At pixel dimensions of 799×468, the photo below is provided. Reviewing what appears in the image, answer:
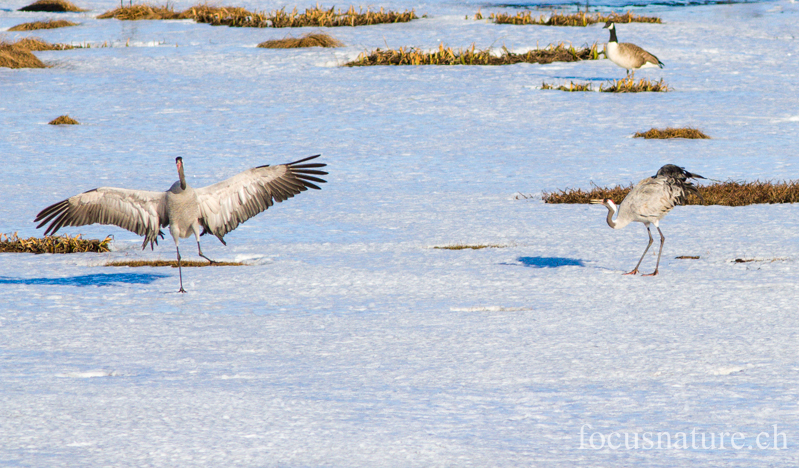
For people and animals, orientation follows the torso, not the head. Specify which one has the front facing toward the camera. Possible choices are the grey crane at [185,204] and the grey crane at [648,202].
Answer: the grey crane at [185,204]

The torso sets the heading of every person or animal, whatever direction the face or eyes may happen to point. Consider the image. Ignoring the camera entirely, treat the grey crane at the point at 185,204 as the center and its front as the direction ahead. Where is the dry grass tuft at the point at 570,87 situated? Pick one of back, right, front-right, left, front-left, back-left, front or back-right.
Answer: back-left

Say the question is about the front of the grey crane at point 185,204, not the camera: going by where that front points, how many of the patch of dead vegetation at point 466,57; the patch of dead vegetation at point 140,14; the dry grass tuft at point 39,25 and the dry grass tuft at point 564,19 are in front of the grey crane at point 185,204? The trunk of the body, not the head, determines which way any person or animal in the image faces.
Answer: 0

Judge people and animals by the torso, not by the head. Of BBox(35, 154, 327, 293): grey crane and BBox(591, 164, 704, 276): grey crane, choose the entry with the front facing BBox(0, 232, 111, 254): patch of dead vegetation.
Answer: BBox(591, 164, 704, 276): grey crane

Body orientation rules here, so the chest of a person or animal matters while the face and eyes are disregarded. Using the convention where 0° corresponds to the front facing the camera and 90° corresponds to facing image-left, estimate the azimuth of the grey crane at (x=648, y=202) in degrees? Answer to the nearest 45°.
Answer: approximately 90°

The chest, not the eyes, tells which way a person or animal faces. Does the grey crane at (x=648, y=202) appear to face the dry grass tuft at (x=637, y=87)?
no

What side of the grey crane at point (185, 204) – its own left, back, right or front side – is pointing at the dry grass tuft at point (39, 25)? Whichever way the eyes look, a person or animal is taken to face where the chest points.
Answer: back

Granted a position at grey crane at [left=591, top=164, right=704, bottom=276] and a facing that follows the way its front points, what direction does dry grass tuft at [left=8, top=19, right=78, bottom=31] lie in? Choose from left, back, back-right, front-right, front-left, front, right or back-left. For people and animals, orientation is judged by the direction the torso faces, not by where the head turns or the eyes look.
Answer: front-right

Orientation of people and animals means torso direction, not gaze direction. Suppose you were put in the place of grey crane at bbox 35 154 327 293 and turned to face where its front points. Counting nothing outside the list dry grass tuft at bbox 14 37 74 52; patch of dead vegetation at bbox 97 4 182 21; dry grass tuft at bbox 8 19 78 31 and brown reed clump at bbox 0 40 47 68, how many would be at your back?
4

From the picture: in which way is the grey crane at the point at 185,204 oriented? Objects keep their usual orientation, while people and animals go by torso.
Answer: toward the camera

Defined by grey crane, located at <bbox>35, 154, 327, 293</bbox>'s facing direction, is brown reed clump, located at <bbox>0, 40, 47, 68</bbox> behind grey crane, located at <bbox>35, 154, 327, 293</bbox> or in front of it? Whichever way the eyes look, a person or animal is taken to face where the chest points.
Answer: behind

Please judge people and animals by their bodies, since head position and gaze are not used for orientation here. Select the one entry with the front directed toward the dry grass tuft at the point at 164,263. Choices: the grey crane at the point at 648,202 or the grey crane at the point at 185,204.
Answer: the grey crane at the point at 648,202

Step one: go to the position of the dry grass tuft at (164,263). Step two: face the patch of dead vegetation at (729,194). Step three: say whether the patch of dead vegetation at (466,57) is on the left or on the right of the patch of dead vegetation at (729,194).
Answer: left

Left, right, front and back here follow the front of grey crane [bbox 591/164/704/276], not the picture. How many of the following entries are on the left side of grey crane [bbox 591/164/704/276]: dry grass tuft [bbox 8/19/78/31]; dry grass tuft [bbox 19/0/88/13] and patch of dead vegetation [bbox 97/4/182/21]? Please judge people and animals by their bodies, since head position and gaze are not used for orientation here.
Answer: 0

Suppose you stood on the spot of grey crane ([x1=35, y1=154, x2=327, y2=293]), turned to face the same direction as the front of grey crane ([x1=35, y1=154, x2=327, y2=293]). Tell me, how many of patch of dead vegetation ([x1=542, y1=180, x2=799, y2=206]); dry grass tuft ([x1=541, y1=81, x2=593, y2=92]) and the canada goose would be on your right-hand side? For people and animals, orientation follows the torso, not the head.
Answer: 0

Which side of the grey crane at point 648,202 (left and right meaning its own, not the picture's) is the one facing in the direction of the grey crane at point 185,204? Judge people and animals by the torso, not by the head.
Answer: front

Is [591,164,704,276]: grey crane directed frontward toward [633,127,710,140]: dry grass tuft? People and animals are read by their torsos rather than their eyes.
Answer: no
